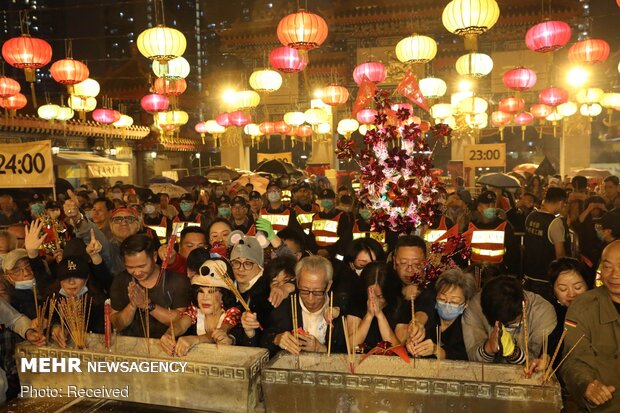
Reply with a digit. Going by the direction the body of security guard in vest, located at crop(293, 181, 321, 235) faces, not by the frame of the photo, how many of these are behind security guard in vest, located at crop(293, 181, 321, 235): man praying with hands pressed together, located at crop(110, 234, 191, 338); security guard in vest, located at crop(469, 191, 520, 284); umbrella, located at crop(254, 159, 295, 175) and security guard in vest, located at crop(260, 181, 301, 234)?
1

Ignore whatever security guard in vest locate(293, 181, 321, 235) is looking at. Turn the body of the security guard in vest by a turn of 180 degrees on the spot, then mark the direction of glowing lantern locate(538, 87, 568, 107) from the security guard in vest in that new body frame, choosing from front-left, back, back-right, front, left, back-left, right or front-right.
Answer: front-right

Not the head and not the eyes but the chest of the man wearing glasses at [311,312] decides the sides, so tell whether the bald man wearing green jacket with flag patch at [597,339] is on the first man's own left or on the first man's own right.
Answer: on the first man's own left

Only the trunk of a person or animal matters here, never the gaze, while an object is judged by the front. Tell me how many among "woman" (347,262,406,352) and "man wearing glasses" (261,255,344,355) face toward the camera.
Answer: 2

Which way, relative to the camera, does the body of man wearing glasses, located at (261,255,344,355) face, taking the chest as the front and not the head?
toward the camera

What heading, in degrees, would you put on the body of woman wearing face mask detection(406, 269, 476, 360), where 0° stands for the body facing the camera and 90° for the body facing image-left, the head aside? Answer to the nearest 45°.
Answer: approximately 45°

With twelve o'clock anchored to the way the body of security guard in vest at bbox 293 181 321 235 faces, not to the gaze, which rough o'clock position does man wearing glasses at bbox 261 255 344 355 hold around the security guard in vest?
The man wearing glasses is roughly at 12 o'clock from the security guard in vest.

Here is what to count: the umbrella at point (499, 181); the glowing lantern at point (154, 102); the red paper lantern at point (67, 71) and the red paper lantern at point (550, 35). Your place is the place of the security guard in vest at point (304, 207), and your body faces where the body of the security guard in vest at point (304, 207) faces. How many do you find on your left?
2

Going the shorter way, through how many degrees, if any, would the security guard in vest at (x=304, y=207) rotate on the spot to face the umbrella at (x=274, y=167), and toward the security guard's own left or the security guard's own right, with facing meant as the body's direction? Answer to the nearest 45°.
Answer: approximately 180°

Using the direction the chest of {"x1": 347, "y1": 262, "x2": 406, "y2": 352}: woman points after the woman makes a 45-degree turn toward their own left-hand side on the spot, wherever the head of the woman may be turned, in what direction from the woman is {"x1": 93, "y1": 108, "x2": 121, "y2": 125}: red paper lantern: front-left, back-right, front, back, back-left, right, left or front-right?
back

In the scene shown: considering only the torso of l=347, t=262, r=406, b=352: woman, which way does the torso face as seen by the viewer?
toward the camera

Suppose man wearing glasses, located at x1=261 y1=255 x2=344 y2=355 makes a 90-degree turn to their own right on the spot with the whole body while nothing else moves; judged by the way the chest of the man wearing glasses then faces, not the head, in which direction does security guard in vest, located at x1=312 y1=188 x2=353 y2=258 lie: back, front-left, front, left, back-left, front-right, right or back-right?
right

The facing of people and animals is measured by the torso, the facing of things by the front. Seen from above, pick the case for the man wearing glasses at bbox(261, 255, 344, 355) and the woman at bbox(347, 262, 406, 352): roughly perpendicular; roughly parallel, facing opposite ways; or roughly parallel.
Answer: roughly parallel

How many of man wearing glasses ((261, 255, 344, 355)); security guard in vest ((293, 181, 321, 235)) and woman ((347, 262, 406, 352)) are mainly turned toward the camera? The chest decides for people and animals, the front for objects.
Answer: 3

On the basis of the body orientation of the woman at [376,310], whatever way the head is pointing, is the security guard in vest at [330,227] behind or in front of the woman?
behind
